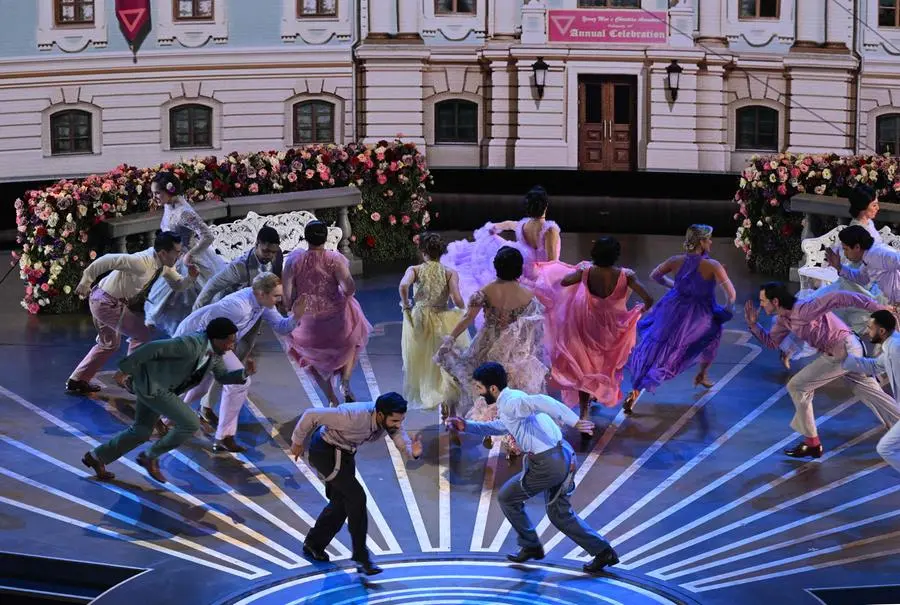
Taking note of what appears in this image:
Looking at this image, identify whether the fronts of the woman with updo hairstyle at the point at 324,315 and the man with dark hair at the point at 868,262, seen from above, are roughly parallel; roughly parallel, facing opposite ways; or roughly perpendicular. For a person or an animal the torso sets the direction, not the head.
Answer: roughly perpendicular

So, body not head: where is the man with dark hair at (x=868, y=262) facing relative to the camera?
to the viewer's left

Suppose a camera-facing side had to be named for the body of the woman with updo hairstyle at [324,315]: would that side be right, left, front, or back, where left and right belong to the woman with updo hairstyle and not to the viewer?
back

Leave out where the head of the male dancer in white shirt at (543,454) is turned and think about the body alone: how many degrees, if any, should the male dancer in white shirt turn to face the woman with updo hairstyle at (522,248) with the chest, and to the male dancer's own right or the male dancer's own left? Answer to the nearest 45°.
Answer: approximately 90° to the male dancer's own right

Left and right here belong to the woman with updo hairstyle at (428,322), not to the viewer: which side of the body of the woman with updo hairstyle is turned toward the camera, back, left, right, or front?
back

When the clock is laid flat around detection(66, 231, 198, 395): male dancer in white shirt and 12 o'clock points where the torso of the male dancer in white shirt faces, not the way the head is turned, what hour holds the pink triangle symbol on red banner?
The pink triangle symbol on red banner is roughly at 9 o'clock from the male dancer in white shirt.

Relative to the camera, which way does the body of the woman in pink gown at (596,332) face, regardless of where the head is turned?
away from the camera

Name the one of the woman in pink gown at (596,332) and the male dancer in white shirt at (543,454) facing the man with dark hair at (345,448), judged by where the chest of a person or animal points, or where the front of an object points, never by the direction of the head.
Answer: the male dancer in white shirt

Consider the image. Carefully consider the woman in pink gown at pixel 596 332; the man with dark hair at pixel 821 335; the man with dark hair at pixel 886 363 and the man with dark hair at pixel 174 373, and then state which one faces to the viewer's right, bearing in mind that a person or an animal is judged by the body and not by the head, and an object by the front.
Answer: the man with dark hair at pixel 174 373

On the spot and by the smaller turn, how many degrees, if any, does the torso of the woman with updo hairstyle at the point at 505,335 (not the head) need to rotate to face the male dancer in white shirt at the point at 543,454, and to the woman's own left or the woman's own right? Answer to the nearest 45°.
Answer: approximately 180°

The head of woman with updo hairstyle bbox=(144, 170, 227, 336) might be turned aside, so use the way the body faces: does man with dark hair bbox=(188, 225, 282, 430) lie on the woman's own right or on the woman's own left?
on the woman's own left

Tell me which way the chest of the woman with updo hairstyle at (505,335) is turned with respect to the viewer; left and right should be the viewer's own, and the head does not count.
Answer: facing away from the viewer

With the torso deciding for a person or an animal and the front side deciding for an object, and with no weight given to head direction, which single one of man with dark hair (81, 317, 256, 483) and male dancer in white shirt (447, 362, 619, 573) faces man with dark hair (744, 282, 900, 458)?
man with dark hair (81, 317, 256, 483)
